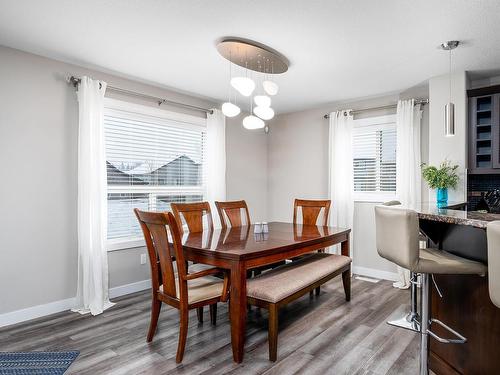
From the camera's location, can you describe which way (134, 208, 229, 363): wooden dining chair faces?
facing away from the viewer and to the right of the viewer

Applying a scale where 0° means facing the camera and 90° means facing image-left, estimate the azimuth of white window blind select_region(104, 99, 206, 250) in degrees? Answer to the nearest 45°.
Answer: approximately 315°

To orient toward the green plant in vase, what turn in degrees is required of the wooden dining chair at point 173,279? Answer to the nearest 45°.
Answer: approximately 45° to its right

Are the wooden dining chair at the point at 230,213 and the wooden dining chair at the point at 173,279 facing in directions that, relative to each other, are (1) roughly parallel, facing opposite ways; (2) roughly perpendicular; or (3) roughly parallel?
roughly perpendicular

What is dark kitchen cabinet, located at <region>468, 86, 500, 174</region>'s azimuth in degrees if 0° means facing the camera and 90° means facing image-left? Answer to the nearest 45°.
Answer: approximately 45°
